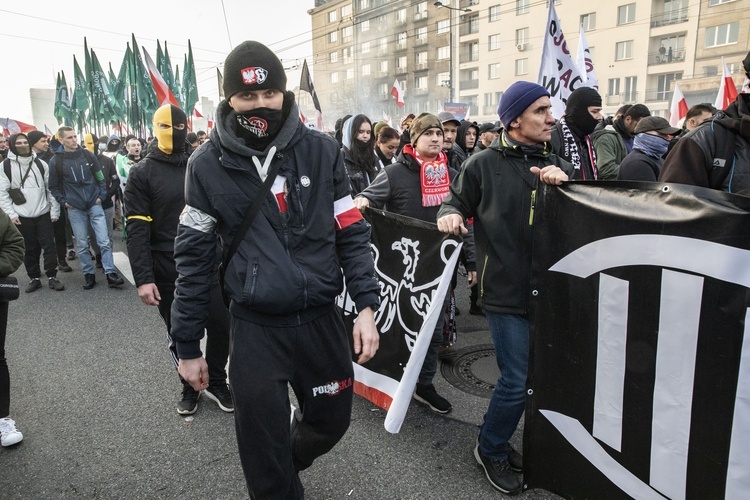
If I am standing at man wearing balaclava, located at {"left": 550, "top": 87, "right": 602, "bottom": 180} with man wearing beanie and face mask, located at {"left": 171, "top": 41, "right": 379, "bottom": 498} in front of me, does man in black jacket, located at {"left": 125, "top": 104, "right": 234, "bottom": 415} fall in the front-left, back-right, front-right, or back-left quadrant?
front-right

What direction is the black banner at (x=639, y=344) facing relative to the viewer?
toward the camera

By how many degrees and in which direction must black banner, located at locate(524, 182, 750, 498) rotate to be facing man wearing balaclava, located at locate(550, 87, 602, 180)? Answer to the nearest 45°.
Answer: approximately 180°

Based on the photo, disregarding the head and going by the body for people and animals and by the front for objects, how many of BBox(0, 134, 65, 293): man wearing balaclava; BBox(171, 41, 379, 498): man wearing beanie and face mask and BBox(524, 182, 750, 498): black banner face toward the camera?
3

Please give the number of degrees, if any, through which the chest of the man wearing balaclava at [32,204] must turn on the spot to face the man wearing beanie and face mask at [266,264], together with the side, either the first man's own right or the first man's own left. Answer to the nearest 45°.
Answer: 0° — they already face them

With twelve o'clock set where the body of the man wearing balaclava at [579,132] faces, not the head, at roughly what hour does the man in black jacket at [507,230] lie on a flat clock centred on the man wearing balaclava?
The man in black jacket is roughly at 2 o'clock from the man wearing balaclava.

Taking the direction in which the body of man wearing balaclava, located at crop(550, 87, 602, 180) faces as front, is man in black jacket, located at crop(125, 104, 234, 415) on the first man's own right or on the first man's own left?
on the first man's own right

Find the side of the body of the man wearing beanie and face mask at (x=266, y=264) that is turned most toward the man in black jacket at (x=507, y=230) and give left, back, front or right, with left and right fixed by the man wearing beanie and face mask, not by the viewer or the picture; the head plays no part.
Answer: left

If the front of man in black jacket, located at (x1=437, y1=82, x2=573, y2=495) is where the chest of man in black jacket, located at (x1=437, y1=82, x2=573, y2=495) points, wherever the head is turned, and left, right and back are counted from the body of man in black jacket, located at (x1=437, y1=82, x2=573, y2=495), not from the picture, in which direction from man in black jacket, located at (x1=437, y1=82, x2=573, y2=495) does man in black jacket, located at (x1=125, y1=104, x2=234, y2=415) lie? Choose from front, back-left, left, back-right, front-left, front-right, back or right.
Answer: back-right

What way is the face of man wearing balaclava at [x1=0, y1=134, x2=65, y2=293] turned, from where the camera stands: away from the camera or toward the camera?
toward the camera

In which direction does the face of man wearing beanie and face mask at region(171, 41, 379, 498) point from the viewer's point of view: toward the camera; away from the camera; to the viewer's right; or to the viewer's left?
toward the camera

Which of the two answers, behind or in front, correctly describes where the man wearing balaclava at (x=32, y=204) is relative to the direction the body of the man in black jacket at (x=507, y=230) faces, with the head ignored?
behind

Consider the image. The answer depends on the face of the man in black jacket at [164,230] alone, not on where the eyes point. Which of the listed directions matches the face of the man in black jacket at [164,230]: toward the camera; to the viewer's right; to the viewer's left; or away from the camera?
toward the camera

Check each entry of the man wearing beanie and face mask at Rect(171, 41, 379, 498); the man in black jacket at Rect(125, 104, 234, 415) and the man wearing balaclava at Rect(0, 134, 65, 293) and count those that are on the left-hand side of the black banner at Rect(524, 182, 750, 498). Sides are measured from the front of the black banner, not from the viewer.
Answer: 0

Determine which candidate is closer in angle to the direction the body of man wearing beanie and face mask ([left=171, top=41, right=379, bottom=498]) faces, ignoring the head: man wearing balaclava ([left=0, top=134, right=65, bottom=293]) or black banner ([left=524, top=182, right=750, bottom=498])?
the black banner

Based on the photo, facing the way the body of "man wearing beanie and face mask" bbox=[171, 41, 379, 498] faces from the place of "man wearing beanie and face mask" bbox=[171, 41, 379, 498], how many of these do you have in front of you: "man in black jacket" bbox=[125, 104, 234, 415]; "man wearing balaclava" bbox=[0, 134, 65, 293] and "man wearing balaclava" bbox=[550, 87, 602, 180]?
0

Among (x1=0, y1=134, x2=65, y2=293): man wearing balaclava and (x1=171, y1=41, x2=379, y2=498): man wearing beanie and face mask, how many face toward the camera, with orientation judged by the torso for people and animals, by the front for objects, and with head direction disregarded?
2

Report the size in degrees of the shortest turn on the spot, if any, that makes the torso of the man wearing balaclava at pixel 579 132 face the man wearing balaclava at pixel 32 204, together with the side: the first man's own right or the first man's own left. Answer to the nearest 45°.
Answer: approximately 135° to the first man's own right

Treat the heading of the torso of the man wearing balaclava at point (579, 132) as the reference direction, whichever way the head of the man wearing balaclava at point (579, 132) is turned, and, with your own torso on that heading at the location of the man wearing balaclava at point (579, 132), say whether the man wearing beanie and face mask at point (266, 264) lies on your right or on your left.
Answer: on your right

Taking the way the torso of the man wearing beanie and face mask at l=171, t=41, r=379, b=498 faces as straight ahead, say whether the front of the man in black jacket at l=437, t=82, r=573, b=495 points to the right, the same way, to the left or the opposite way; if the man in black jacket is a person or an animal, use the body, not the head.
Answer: the same way
